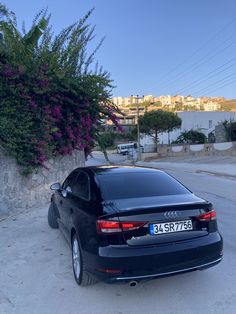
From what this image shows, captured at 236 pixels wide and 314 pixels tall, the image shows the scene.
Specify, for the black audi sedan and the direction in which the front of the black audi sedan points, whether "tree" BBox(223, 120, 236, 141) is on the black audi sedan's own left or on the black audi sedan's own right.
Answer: on the black audi sedan's own right

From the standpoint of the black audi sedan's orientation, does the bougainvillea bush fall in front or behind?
in front

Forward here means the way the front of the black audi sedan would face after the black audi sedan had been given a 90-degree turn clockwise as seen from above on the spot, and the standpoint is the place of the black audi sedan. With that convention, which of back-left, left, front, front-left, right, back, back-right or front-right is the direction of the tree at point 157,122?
front-left

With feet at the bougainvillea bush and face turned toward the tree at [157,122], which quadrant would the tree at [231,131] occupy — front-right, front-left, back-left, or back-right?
front-right

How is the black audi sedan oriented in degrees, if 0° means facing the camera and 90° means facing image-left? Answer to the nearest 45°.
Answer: approximately 135°
